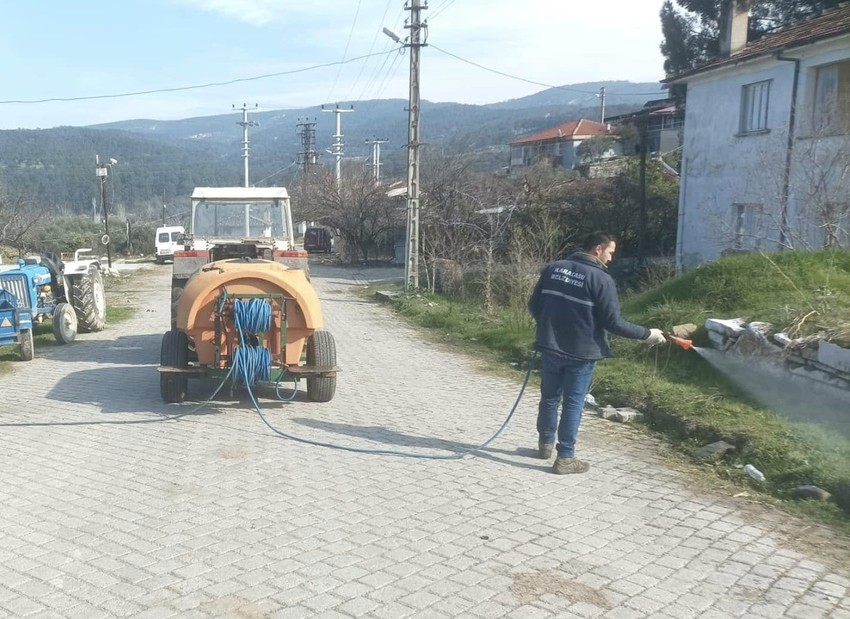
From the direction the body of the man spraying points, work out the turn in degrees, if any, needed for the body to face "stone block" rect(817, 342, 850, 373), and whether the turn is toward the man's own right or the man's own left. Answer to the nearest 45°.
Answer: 0° — they already face it

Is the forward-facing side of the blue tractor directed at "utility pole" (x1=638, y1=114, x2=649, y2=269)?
no

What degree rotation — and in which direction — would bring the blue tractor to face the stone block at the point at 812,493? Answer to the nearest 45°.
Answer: approximately 90° to its left

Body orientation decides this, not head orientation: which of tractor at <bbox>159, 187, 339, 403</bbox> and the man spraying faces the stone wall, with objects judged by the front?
the man spraying

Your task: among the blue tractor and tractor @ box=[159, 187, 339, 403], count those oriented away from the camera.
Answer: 1

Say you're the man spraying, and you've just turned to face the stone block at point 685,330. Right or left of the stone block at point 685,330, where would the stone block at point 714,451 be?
right

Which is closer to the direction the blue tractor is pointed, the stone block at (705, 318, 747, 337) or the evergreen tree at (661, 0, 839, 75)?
the stone block

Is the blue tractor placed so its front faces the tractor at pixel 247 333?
no

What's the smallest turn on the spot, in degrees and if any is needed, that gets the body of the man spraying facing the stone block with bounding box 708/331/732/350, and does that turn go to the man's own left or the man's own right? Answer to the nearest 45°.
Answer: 0° — they already face it

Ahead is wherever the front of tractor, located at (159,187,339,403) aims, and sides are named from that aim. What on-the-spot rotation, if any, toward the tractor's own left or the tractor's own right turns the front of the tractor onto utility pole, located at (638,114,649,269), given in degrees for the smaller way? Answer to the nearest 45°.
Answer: approximately 45° to the tractor's own right

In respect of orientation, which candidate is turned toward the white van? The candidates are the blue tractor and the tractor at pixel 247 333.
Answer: the tractor

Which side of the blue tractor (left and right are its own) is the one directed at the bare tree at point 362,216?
back

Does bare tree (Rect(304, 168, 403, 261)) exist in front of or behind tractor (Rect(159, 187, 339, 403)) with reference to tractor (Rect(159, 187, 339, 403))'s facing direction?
in front

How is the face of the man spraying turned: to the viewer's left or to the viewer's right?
to the viewer's right

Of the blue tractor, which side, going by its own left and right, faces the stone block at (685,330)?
left

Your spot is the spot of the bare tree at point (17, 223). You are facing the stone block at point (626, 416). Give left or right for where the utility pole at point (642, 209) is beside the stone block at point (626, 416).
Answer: left

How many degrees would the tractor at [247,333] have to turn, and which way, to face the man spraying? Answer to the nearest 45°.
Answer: approximately 135° to its right

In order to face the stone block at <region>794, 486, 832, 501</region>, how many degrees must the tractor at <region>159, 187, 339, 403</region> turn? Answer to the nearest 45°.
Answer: approximately 135° to its right

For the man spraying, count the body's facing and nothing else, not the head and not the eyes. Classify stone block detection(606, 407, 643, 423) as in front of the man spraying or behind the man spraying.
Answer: in front
